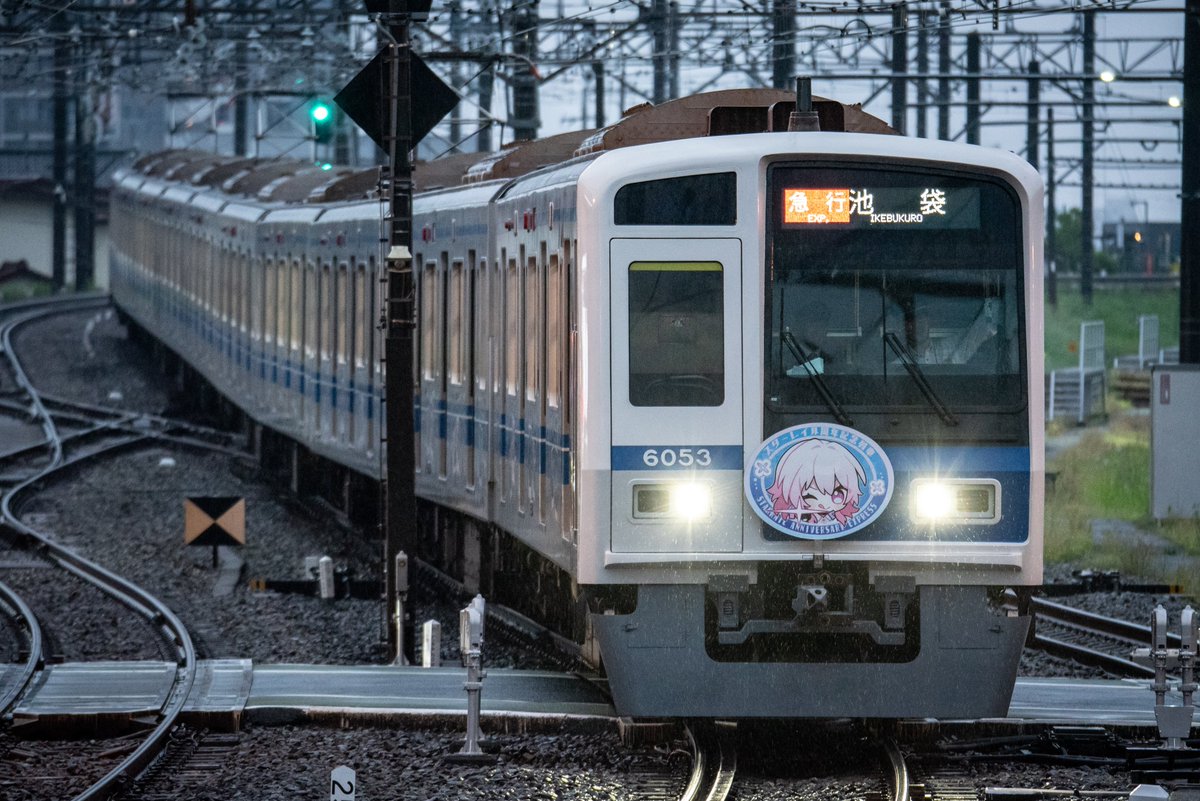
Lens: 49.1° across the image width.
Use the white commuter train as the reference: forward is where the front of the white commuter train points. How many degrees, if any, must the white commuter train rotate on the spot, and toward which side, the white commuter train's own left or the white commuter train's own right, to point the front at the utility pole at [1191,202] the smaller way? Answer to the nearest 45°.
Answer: approximately 135° to the white commuter train's own left

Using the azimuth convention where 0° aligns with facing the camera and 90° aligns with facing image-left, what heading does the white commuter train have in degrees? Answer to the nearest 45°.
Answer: approximately 0°

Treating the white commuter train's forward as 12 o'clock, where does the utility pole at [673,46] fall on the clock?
The utility pole is roughly at 6 o'clock from the white commuter train.

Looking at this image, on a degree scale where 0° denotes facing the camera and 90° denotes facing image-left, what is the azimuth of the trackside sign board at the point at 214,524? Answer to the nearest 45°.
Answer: approximately 0°

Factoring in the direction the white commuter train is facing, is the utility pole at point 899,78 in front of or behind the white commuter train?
behind

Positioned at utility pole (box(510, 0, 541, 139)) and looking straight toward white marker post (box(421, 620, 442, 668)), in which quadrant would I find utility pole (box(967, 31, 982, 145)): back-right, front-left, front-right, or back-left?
back-left

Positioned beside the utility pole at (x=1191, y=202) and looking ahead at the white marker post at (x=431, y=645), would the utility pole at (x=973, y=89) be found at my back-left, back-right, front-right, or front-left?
back-right

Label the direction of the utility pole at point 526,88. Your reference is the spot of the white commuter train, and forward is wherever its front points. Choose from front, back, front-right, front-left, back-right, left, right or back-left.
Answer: back

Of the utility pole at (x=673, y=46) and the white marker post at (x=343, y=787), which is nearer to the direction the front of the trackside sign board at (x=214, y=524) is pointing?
the white marker post
